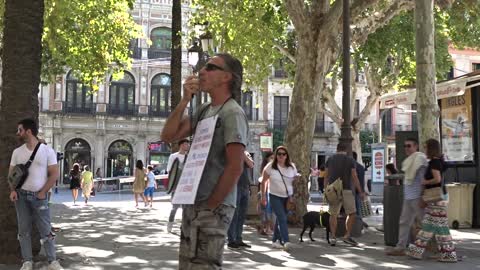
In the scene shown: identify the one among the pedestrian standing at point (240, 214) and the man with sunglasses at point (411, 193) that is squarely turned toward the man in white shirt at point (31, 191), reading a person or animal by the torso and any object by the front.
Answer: the man with sunglasses

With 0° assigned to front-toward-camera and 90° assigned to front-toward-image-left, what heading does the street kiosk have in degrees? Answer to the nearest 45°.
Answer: approximately 45°

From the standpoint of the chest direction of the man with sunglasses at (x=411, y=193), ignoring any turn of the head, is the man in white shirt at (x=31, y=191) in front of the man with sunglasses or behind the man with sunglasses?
in front

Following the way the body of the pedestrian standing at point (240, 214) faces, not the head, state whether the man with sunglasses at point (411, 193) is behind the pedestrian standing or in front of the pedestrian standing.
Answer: in front

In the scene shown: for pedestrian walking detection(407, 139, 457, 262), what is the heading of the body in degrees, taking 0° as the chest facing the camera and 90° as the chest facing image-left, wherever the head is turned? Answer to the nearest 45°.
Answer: approximately 90°

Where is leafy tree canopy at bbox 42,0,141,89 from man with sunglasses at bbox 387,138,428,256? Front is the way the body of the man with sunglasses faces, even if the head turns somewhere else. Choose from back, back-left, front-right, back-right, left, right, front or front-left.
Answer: right

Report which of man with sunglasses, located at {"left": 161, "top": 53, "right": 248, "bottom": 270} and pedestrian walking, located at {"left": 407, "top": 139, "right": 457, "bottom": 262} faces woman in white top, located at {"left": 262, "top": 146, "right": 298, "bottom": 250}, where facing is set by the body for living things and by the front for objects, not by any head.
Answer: the pedestrian walking

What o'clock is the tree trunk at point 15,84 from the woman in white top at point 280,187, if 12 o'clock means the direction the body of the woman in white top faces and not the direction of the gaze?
The tree trunk is roughly at 2 o'clock from the woman in white top.
